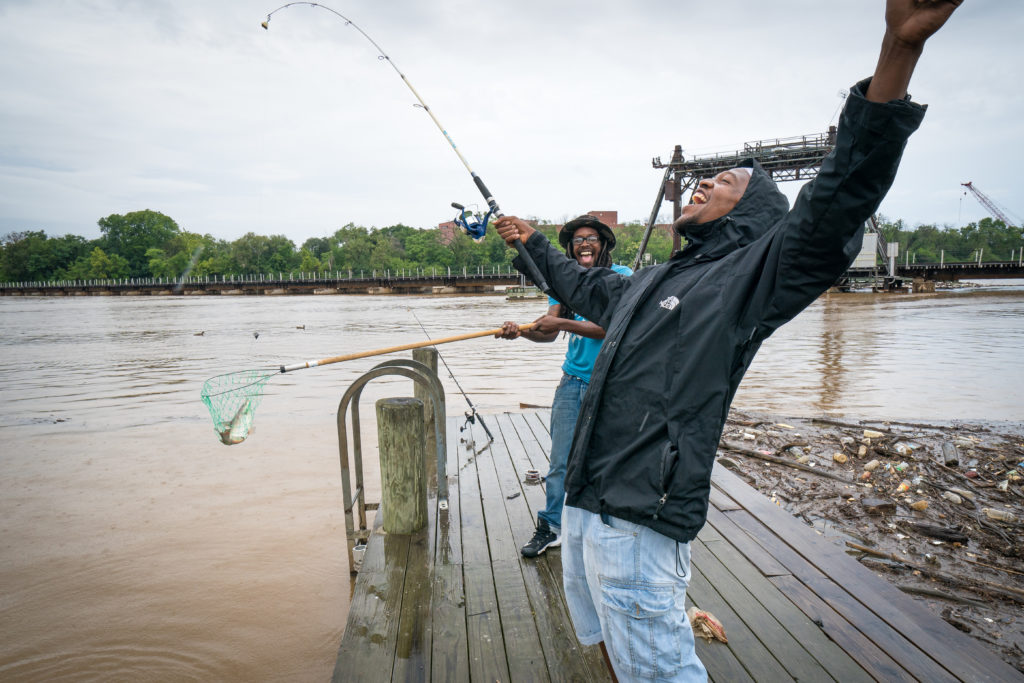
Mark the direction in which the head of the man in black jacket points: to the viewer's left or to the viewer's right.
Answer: to the viewer's left

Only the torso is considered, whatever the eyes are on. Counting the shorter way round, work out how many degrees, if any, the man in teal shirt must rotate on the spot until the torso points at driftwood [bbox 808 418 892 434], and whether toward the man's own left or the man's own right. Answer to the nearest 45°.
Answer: approximately 180°

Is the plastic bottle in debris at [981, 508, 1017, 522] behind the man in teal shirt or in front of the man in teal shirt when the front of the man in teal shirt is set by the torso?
behind

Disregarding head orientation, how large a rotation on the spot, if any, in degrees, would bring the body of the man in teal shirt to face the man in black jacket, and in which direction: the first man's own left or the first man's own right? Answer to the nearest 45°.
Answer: approximately 45° to the first man's own left

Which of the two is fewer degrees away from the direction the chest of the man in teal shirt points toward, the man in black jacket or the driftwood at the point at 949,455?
the man in black jacket

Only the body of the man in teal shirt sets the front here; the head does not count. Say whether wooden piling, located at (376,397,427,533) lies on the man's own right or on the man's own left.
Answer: on the man's own right

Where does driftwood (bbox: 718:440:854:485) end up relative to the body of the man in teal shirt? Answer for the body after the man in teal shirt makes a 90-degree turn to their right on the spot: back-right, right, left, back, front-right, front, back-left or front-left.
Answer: right

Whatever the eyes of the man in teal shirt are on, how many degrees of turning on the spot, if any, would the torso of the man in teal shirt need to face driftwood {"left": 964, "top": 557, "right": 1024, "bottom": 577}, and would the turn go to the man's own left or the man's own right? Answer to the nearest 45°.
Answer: approximately 135° to the man's own left

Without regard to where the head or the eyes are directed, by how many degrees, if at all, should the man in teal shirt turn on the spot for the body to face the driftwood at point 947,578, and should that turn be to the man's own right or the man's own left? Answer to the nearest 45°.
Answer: approximately 135° to the man's own left

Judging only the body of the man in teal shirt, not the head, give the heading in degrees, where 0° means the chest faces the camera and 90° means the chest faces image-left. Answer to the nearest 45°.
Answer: approximately 45°

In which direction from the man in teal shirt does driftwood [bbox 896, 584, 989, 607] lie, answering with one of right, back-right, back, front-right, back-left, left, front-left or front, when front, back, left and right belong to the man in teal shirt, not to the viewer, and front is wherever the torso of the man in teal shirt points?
back-left
